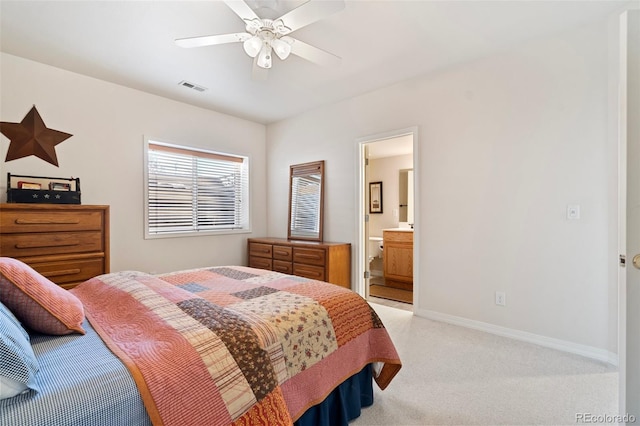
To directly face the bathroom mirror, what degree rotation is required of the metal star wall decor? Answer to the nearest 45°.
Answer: approximately 90° to its left

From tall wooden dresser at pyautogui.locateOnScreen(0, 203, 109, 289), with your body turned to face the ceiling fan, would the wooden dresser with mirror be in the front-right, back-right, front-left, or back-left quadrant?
front-left

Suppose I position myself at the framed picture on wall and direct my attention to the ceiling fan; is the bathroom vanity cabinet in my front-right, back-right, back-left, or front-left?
front-left

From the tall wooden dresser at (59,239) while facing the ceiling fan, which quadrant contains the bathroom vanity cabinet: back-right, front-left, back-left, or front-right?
front-left

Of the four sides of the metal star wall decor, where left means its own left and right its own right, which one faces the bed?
front

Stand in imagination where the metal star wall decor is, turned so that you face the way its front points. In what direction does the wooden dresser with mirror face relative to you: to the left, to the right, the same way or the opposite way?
to the right

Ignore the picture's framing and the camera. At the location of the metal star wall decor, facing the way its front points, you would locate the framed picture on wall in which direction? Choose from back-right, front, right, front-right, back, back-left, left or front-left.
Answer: left

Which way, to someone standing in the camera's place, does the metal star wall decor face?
facing the viewer

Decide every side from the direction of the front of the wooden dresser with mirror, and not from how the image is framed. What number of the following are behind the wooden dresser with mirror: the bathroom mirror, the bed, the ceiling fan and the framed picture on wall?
2

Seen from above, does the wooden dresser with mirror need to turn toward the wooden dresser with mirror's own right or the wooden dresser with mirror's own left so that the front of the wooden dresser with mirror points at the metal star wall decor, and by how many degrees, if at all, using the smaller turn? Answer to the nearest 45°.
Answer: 0° — it already faces it

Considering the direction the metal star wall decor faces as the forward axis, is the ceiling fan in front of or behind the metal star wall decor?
in front

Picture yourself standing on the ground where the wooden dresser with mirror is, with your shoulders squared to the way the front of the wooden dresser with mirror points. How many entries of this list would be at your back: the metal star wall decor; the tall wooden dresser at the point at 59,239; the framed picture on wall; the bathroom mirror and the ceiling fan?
2

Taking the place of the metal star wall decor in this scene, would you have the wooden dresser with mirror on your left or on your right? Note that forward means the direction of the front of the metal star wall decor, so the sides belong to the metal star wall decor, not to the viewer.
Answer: on your left

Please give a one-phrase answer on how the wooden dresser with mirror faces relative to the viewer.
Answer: facing the viewer and to the left of the viewer

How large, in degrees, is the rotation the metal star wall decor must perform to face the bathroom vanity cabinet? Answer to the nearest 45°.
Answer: approximately 90° to its left

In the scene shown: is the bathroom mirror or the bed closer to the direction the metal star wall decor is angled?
the bed
